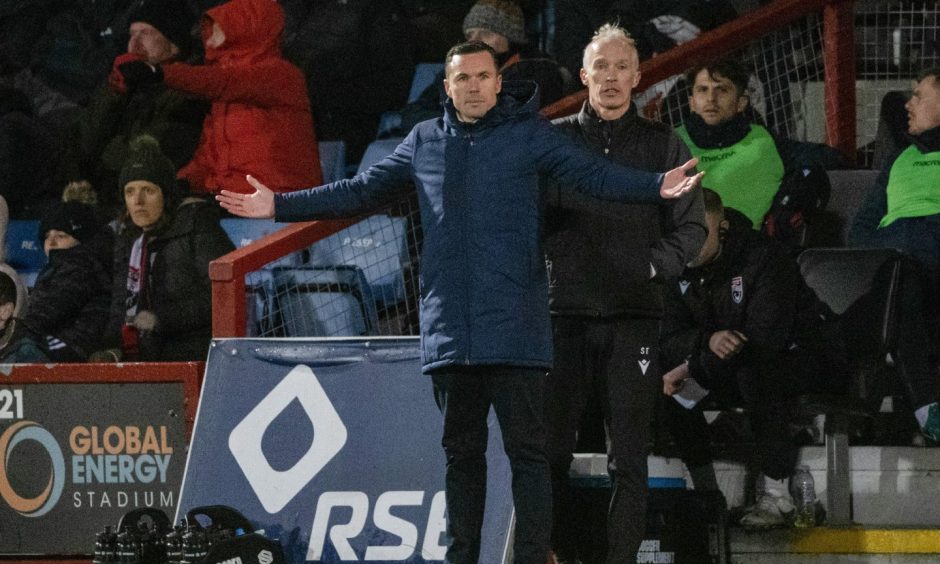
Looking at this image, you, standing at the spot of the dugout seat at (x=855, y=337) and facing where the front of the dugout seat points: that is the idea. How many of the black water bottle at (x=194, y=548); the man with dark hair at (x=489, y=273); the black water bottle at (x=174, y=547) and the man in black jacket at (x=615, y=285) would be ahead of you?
4

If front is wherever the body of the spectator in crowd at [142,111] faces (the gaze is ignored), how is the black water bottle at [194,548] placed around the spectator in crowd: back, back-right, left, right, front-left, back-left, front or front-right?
front-left

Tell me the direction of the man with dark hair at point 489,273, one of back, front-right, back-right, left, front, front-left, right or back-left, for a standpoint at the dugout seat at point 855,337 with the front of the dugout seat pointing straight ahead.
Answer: front

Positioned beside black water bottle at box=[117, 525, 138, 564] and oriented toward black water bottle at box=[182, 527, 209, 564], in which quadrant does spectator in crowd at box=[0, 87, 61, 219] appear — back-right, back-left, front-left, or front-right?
back-left

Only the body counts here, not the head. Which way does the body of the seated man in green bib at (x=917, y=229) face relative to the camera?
toward the camera

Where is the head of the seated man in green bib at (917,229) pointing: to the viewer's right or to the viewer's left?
to the viewer's left

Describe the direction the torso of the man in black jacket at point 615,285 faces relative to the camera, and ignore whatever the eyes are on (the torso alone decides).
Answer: toward the camera

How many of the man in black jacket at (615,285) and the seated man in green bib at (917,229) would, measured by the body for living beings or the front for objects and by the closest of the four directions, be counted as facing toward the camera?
2

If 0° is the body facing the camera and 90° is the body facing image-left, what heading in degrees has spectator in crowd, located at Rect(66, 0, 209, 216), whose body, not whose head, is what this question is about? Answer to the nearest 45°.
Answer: approximately 45°

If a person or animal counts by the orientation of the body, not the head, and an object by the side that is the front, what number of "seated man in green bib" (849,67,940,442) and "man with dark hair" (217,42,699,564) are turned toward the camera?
2

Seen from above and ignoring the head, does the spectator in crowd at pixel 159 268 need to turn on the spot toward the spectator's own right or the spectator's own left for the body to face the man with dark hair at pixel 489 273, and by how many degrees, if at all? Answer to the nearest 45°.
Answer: approximately 90° to the spectator's own left
